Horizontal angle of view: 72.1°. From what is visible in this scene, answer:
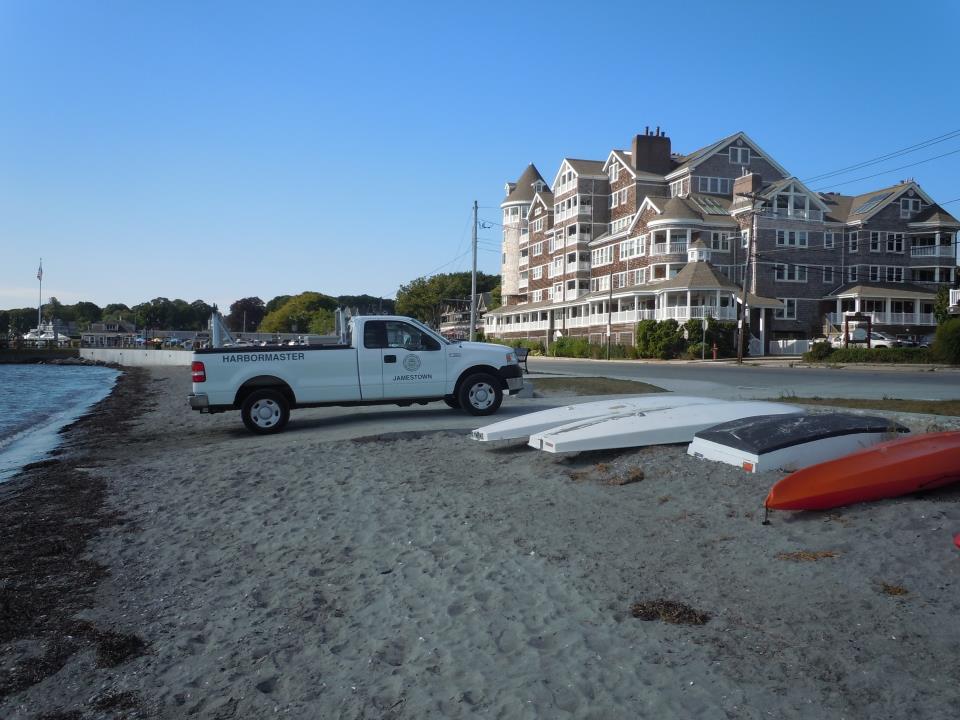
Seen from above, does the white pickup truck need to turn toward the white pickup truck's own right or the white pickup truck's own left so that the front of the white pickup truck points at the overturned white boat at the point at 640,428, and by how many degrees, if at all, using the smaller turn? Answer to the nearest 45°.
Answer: approximately 45° to the white pickup truck's own right

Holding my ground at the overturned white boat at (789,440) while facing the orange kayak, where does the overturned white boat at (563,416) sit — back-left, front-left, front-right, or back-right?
back-right

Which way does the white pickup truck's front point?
to the viewer's right

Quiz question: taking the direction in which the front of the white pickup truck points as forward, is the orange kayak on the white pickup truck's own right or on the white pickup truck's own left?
on the white pickup truck's own right

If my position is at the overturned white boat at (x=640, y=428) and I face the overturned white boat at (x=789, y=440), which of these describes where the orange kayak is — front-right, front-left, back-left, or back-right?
front-right

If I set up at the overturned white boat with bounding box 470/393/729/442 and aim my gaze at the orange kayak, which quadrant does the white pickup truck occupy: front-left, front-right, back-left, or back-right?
back-right

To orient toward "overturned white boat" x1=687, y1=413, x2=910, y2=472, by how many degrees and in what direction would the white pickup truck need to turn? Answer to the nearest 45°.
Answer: approximately 45° to its right

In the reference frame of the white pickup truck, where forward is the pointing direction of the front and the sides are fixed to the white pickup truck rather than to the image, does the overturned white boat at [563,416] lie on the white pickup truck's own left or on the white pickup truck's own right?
on the white pickup truck's own right

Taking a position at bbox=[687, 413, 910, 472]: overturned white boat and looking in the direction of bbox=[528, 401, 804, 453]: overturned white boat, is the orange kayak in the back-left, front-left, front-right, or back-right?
back-left
